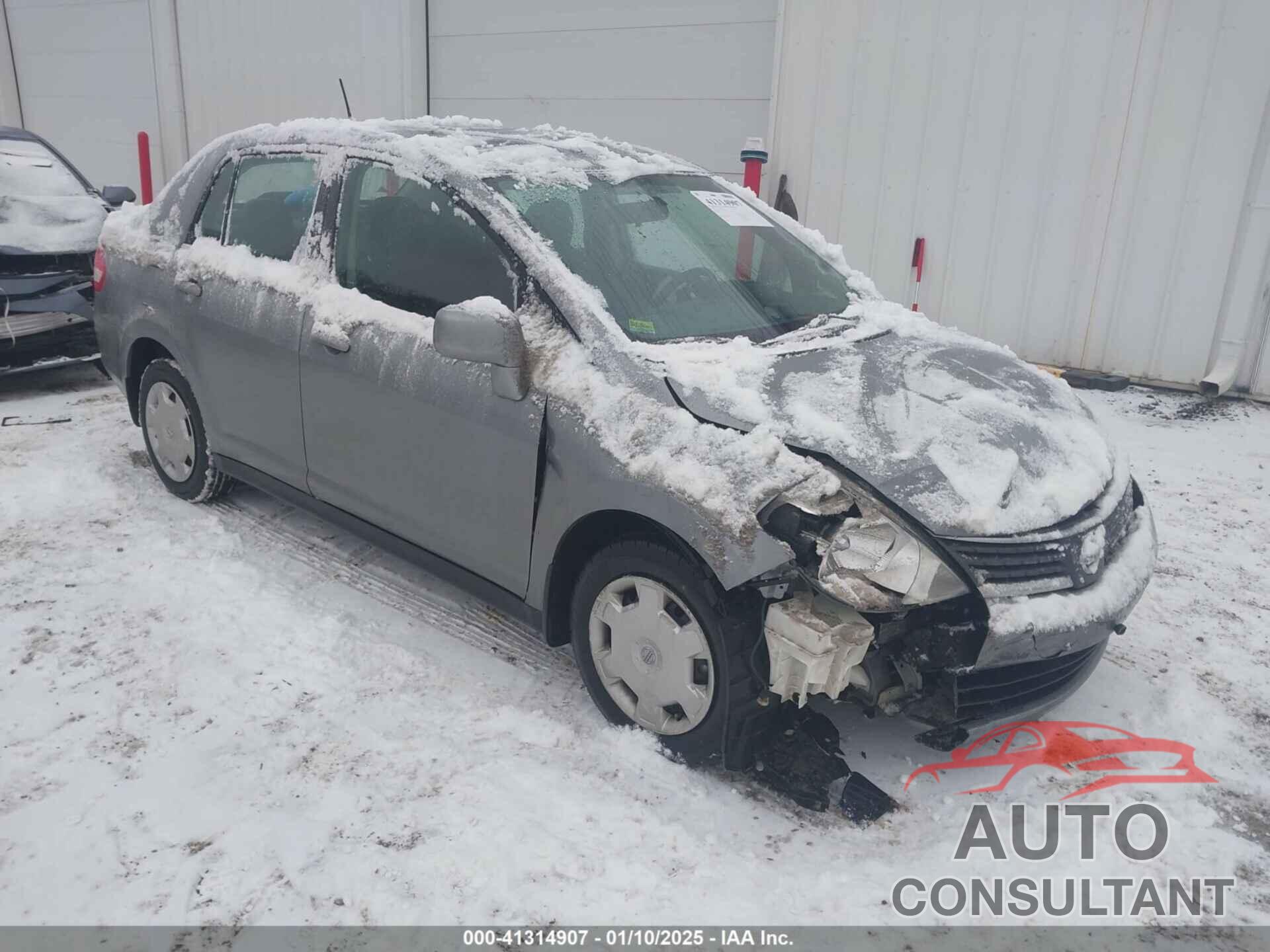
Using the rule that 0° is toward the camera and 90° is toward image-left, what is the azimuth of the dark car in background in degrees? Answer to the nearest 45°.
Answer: approximately 0°

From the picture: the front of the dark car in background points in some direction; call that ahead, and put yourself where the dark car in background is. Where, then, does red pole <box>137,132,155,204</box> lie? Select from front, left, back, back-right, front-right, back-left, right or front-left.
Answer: back

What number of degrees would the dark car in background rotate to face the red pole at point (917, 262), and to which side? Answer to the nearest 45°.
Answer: approximately 90° to its left
